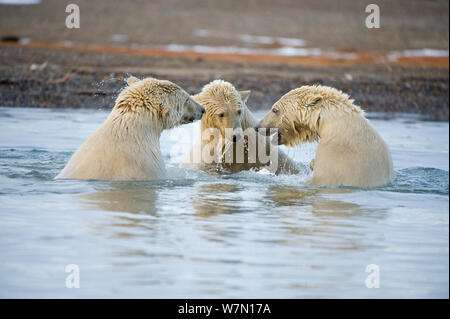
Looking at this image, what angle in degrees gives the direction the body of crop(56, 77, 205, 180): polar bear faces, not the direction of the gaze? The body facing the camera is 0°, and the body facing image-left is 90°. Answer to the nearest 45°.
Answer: approximately 225°

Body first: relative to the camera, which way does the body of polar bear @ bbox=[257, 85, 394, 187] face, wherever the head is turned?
to the viewer's left

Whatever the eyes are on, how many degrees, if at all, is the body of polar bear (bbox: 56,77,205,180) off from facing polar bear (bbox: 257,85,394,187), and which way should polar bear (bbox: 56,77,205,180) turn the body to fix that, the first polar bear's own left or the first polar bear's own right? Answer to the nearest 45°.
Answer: approximately 45° to the first polar bear's own right

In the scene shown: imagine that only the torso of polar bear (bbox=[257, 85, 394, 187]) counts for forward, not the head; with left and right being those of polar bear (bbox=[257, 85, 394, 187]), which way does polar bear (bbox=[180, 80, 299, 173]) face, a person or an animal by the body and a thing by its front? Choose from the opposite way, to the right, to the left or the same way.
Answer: to the left

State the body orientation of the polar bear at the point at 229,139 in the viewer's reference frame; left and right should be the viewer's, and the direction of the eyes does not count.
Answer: facing the viewer

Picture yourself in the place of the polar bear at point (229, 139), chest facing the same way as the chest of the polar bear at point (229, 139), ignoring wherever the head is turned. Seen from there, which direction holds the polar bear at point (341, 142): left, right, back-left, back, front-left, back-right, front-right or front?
front-left

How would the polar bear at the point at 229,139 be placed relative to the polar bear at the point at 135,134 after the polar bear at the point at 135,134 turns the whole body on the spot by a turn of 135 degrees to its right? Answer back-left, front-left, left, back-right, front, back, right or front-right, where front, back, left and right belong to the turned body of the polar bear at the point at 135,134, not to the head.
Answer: back-left

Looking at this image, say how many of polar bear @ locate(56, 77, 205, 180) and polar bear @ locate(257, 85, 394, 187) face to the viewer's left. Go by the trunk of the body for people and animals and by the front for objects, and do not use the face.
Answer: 1

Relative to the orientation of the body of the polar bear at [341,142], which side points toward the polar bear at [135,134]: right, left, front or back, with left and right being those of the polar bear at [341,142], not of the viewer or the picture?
front
